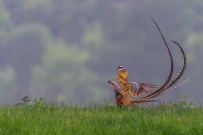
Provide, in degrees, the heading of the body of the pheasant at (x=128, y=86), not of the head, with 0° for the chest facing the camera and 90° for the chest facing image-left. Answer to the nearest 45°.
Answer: approximately 90°
